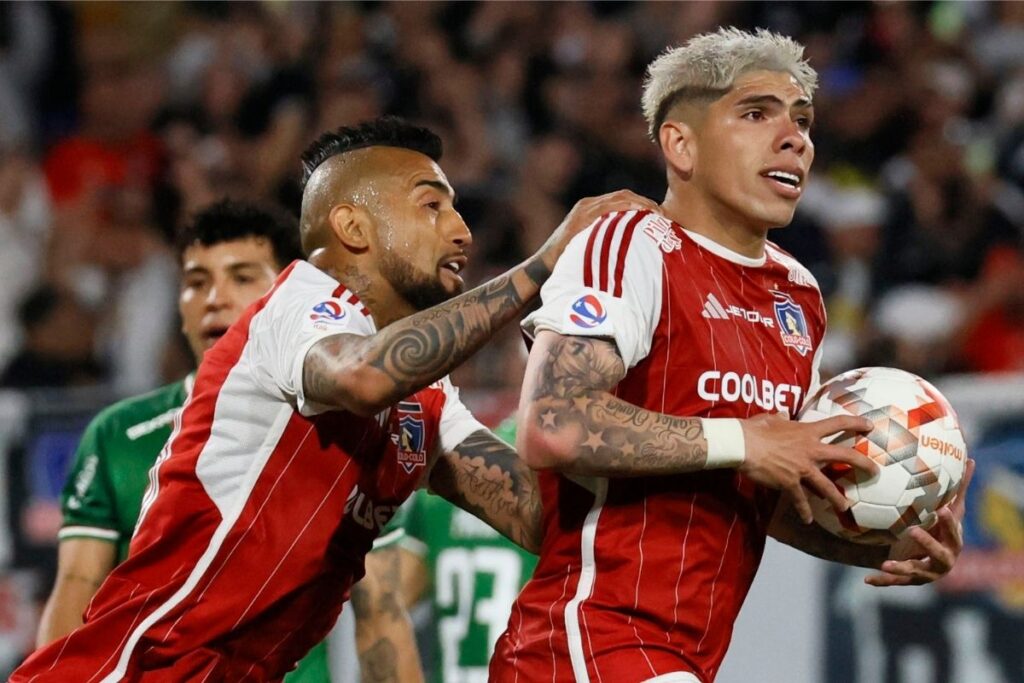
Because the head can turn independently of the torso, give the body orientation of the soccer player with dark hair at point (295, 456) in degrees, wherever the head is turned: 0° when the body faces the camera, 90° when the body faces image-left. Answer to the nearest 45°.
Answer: approximately 270°

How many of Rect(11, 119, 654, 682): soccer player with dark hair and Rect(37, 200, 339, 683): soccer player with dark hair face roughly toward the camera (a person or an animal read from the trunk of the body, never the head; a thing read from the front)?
1

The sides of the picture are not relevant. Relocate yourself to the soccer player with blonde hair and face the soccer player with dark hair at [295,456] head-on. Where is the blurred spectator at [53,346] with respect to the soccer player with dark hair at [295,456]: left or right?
right

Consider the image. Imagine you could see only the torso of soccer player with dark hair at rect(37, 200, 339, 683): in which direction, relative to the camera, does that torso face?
toward the camera

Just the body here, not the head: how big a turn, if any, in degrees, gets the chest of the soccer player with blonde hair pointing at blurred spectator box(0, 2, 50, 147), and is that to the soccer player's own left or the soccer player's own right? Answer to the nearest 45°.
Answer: approximately 180°

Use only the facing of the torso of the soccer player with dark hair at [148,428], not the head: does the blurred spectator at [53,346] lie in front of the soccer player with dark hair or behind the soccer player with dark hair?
behind

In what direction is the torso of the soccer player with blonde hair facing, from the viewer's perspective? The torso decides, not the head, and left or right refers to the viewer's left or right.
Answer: facing the viewer and to the right of the viewer

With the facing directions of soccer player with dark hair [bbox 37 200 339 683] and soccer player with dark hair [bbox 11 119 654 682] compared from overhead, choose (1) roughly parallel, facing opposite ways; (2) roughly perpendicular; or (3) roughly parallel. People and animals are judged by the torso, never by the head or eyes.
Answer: roughly perpendicular

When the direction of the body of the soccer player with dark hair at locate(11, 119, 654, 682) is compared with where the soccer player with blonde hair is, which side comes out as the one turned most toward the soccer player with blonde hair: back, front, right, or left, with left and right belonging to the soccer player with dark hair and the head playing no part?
front

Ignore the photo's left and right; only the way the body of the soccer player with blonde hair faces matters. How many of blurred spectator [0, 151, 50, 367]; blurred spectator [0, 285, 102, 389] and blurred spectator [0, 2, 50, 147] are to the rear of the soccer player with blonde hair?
3

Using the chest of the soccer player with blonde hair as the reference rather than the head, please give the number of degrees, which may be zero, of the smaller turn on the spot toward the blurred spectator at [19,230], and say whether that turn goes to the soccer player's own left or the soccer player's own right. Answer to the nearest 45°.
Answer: approximately 180°
